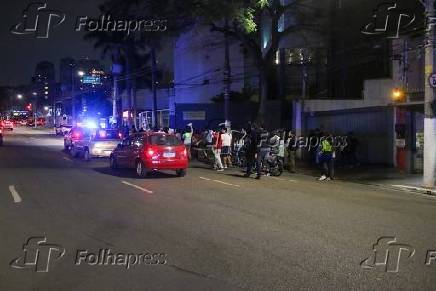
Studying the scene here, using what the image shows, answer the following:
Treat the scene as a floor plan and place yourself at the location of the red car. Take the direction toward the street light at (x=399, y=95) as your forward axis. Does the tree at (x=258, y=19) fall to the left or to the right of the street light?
left

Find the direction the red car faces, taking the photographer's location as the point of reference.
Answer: facing away from the viewer and to the left of the viewer

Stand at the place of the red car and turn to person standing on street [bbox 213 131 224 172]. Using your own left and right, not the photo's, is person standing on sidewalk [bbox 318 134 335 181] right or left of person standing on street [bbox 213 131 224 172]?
right

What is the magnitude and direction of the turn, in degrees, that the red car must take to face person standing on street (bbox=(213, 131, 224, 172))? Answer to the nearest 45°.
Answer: approximately 90° to its right

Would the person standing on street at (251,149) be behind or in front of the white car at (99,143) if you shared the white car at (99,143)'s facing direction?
behind

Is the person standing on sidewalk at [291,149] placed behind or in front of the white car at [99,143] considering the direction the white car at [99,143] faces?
behind

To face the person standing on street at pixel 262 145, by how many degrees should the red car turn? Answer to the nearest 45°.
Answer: approximately 135° to its right

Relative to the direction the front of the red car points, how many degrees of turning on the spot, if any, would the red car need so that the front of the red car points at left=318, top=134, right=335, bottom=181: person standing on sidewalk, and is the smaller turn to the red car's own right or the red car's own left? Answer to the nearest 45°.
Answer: approximately 135° to the red car's own right
